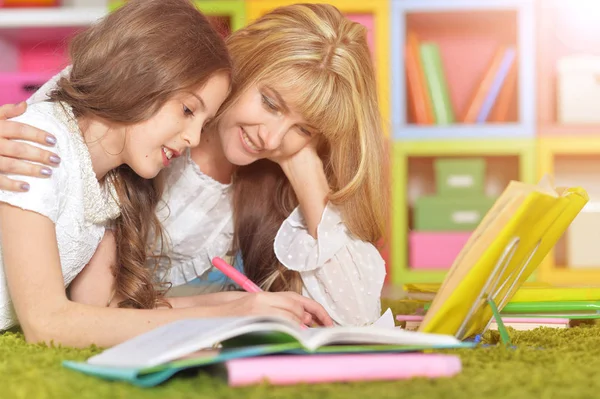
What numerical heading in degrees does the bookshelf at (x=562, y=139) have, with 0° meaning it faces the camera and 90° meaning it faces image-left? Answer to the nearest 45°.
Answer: approximately 0°

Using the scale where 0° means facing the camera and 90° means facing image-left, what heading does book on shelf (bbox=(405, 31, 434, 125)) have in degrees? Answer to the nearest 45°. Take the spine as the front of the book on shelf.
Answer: approximately 0°

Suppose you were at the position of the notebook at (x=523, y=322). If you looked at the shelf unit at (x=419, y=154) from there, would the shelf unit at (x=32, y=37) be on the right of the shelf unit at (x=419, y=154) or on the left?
left

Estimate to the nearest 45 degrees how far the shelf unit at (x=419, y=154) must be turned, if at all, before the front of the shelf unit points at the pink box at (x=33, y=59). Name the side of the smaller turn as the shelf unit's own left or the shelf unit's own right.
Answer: approximately 90° to the shelf unit's own right

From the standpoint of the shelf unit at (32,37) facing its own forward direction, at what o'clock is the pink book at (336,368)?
The pink book is roughly at 12 o'clock from the shelf unit.

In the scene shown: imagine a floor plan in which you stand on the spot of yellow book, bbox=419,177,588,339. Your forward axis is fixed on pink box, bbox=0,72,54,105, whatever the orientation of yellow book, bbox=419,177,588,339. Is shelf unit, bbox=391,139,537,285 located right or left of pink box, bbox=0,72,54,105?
right
